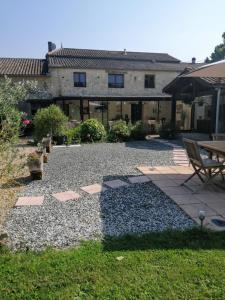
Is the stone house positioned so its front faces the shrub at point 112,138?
yes

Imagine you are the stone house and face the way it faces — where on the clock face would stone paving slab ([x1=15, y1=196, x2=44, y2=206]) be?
The stone paving slab is roughly at 12 o'clock from the stone house.

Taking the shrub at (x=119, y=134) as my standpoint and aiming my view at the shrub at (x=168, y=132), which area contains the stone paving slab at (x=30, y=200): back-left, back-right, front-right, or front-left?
back-right

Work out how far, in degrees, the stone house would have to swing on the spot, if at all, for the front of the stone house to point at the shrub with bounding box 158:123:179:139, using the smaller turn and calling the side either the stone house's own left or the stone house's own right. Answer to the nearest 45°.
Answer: approximately 45° to the stone house's own left

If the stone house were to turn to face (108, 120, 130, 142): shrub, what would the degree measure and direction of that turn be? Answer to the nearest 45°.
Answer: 0° — it already faces it

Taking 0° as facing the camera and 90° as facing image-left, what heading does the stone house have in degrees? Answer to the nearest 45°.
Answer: approximately 0°

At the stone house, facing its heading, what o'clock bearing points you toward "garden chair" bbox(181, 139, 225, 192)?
The garden chair is roughly at 12 o'clock from the stone house.
